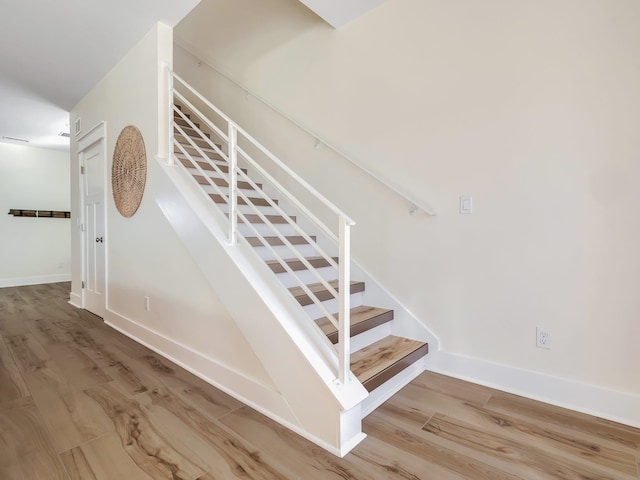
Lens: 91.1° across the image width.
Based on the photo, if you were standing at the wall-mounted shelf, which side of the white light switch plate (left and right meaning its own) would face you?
right

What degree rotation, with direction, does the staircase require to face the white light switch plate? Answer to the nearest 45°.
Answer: approximately 45° to its left

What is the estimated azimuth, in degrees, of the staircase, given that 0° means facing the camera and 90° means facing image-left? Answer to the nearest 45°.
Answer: approximately 315°

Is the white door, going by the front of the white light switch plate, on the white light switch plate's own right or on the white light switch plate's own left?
on the white light switch plate's own right

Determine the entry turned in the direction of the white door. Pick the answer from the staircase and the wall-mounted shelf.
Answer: the wall-mounted shelf

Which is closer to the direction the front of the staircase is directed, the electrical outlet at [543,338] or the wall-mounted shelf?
the electrical outlet

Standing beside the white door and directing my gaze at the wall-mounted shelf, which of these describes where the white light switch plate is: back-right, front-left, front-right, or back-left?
back-right

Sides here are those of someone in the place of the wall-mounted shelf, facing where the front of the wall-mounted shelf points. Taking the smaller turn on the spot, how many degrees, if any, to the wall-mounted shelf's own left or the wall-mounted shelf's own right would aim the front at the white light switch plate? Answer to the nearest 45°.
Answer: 0° — it already faces it

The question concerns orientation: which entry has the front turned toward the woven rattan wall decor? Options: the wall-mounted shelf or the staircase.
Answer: the wall-mounted shelf

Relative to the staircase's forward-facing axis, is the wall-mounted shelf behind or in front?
behind
